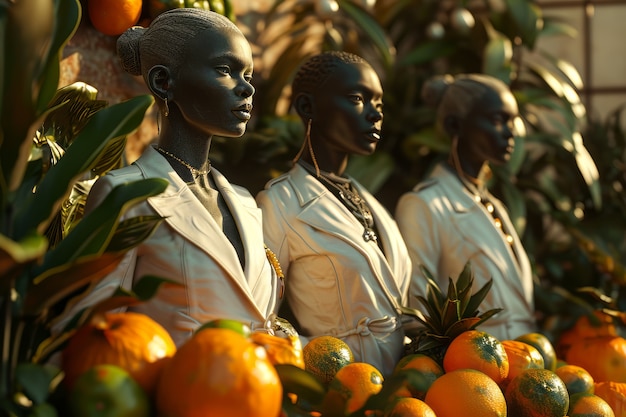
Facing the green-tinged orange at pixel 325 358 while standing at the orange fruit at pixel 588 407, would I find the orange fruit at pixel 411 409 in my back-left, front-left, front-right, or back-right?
front-left

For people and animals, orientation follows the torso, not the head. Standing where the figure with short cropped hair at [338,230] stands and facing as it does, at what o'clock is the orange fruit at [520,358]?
The orange fruit is roughly at 12 o'clock from the figure with short cropped hair.

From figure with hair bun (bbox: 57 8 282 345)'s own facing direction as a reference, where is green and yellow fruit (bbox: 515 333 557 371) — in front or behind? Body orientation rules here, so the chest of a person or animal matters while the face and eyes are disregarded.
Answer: in front

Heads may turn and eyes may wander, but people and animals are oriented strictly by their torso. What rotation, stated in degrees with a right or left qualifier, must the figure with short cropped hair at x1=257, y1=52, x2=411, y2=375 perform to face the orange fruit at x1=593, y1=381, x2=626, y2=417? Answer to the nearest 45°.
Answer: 0° — it already faces it

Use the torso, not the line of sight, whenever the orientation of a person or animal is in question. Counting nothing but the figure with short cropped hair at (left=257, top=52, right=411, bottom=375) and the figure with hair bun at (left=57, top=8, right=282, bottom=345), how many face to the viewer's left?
0

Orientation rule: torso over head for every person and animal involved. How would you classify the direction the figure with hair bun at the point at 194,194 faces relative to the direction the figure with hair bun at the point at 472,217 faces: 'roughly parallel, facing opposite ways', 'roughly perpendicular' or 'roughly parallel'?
roughly parallel

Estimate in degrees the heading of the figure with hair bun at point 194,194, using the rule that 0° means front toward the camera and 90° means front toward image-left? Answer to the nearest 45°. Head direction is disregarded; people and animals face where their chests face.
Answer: approximately 315°

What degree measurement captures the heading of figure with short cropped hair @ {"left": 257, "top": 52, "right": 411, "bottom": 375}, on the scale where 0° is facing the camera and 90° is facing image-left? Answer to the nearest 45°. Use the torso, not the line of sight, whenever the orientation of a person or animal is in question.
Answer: approximately 315°

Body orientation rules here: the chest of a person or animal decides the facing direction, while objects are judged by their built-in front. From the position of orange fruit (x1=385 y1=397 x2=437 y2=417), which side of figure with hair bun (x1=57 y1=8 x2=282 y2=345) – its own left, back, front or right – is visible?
front

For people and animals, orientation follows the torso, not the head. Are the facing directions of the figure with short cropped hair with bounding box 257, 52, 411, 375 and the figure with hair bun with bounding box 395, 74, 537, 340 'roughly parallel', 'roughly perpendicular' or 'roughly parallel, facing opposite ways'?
roughly parallel

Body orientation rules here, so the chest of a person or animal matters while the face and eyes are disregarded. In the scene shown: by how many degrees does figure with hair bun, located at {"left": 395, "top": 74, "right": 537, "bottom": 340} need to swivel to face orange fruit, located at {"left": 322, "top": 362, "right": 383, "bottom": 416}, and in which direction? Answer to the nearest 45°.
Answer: approximately 45° to its right

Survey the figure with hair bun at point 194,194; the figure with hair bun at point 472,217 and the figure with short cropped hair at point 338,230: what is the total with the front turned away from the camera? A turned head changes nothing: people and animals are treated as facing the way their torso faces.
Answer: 0

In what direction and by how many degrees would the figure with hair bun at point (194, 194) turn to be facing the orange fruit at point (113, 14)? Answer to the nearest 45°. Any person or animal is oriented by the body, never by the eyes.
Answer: approximately 135° to its left

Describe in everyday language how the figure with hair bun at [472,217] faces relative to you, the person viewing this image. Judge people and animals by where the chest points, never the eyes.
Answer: facing the viewer and to the right of the viewer

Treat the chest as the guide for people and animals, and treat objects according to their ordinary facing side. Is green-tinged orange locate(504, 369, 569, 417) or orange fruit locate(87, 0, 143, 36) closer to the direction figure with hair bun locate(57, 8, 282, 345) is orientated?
the green-tinged orange

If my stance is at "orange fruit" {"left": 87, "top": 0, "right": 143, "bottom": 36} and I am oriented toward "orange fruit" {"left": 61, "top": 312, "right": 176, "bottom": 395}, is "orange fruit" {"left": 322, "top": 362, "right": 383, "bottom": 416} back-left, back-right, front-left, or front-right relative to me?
front-left

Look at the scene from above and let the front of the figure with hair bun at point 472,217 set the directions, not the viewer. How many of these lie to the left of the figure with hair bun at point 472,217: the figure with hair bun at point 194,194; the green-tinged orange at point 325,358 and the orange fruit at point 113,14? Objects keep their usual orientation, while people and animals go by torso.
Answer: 0

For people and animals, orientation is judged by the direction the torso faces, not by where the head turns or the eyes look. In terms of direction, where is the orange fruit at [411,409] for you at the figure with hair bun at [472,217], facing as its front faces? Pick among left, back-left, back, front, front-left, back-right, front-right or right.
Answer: front-right
